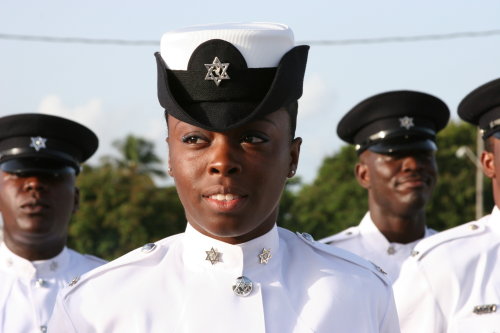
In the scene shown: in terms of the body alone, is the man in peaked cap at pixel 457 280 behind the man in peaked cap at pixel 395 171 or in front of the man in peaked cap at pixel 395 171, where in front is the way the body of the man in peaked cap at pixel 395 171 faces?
in front

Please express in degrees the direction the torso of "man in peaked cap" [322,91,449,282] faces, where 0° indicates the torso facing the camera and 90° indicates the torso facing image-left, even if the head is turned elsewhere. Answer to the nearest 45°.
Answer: approximately 315°

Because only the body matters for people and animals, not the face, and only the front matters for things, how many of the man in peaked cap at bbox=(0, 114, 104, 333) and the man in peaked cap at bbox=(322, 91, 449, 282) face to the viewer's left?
0

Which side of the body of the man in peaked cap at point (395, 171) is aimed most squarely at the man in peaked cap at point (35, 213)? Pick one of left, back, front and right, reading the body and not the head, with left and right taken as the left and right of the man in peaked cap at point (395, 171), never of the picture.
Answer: right

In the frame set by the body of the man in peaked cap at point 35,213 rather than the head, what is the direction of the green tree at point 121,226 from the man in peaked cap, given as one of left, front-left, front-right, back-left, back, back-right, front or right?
back

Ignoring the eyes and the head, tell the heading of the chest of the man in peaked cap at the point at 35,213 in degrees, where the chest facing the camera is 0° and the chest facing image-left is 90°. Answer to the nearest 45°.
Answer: approximately 0°

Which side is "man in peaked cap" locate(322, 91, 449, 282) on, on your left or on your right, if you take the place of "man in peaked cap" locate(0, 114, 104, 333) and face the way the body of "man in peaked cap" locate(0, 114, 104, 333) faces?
on your left

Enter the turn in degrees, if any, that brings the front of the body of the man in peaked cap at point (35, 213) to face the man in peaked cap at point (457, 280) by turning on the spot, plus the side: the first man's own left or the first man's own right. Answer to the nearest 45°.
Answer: approximately 45° to the first man's own left
